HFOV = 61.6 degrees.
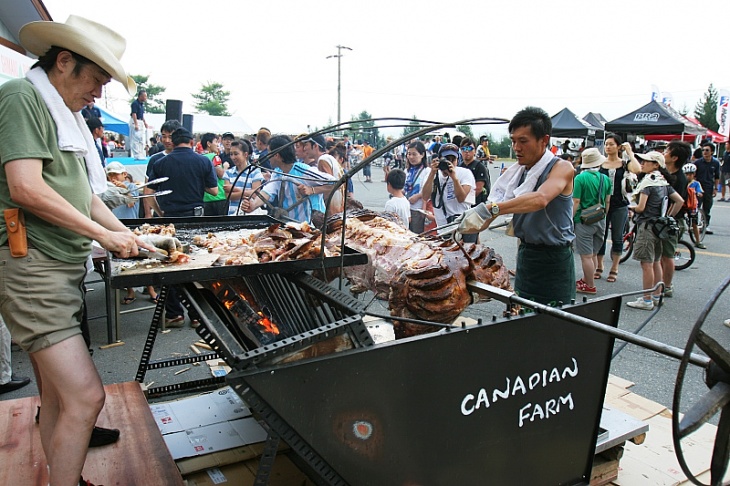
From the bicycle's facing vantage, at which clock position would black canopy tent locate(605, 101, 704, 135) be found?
The black canopy tent is roughly at 3 o'clock from the bicycle.

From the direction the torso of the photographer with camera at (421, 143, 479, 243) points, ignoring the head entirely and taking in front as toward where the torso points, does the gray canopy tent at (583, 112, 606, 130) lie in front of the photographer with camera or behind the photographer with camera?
behind

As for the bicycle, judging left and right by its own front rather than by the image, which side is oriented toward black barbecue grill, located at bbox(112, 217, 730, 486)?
left

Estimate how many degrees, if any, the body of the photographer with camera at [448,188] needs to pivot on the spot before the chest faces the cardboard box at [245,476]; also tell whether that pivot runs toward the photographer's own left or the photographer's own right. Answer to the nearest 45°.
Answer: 0° — they already face it

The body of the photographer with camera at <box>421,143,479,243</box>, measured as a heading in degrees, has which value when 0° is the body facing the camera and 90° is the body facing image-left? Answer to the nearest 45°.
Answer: approximately 0°

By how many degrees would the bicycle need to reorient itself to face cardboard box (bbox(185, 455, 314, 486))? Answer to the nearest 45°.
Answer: approximately 90° to its left

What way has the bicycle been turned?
to the viewer's left

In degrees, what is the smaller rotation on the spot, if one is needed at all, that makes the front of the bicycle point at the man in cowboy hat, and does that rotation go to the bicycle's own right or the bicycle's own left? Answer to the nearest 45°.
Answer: approximately 90° to the bicycle's own left
